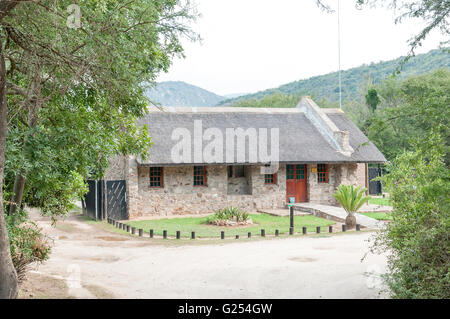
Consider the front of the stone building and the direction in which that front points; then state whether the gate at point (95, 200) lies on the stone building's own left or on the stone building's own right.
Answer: on the stone building's own right

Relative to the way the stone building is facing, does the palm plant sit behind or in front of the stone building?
in front

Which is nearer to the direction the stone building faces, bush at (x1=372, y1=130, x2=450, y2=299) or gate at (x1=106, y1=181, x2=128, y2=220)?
the bush

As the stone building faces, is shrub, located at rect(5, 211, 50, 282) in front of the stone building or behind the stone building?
in front

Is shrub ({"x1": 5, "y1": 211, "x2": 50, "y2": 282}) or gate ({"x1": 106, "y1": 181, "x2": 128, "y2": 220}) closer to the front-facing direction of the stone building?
the shrub

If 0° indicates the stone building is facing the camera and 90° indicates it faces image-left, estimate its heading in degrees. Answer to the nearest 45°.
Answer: approximately 0°

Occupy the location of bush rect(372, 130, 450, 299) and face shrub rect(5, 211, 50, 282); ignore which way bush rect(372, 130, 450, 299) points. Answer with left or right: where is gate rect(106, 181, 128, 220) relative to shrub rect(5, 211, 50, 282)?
right
